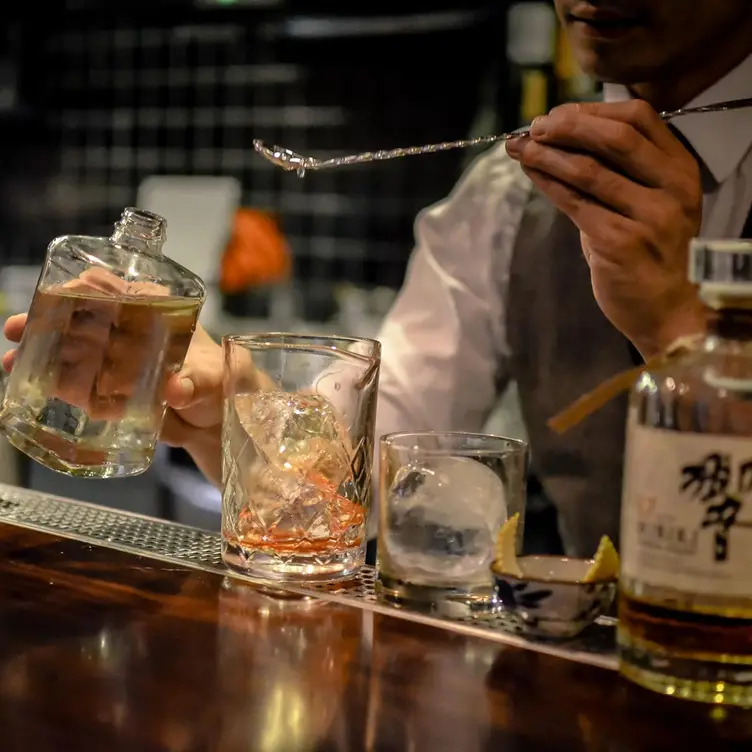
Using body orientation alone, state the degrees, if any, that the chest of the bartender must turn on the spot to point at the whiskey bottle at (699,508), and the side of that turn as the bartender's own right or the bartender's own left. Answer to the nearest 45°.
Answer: approximately 45° to the bartender's own left

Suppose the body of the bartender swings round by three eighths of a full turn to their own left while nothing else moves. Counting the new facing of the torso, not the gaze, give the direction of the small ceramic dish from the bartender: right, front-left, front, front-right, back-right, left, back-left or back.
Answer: right

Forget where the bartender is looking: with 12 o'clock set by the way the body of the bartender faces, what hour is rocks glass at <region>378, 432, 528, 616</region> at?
The rocks glass is roughly at 11 o'clock from the bartender.

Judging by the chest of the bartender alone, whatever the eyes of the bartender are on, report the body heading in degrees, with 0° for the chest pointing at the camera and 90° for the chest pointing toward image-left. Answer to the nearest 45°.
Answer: approximately 45°

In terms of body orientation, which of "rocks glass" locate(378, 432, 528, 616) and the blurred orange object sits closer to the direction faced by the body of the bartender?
the rocks glass
